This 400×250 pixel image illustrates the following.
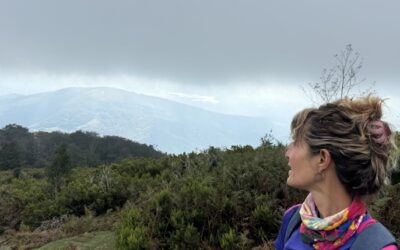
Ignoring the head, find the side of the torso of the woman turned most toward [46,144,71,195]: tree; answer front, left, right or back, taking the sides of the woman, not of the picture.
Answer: right

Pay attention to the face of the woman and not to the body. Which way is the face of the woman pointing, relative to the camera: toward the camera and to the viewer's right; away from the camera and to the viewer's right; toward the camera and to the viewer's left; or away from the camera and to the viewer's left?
away from the camera and to the viewer's left

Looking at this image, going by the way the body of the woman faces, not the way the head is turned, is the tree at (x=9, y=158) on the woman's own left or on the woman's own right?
on the woman's own right

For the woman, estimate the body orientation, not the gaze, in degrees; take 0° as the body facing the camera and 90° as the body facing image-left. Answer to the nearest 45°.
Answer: approximately 45°

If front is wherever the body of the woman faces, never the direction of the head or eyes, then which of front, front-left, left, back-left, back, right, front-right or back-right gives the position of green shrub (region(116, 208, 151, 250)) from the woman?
right
